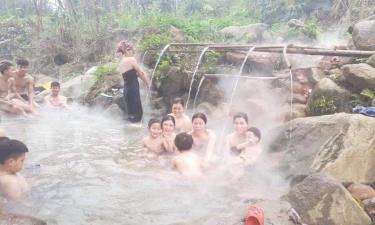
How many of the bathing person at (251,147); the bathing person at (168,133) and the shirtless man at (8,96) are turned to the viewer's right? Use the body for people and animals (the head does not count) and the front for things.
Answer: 1

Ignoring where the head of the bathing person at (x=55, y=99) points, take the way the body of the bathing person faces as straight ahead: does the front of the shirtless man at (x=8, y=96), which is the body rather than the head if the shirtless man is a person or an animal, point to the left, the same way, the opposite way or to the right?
to the left

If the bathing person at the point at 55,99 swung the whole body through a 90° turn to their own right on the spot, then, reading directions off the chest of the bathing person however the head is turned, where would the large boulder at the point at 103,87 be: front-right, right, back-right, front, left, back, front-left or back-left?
back

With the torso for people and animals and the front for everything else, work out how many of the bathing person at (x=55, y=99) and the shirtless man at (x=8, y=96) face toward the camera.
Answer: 1

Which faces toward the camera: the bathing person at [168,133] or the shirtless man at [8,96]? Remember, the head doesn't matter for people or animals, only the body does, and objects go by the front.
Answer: the bathing person

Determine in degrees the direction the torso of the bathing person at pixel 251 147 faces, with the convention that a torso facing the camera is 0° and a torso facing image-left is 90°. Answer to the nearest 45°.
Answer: approximately 45°

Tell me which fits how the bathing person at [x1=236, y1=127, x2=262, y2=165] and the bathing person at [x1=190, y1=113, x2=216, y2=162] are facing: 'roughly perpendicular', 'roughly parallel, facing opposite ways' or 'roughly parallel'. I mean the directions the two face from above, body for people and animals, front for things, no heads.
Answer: roughly parallel

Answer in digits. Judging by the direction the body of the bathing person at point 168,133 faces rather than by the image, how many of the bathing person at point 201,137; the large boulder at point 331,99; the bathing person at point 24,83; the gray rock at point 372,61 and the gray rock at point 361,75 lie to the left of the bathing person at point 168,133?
4

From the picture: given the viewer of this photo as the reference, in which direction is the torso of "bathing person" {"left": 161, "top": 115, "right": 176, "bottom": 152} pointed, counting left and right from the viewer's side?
facing the viewer

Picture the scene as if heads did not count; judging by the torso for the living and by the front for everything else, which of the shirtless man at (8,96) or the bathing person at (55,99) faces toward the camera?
the bathing person

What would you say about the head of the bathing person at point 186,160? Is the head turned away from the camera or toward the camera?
away from the camera

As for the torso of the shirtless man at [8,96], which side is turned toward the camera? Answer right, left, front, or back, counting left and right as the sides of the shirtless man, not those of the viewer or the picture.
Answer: right
